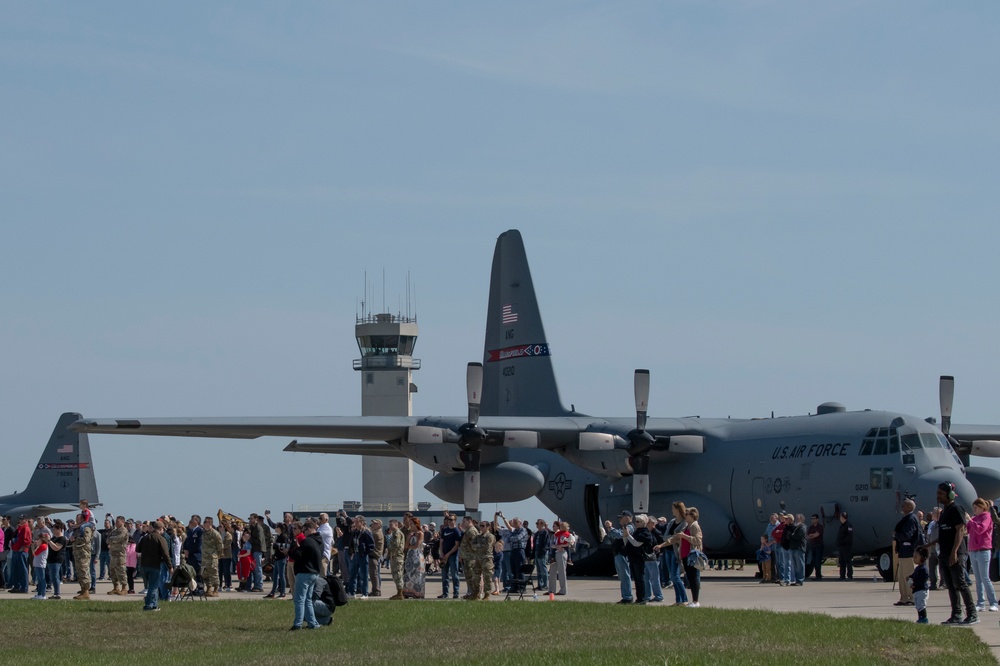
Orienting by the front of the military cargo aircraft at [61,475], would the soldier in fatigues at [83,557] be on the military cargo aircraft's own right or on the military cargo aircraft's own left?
on the military cargo aircraft's own left

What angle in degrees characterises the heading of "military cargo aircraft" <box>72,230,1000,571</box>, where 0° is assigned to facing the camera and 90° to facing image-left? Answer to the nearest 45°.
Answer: approximately 315°

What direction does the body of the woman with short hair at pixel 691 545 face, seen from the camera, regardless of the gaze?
to the viewer's left

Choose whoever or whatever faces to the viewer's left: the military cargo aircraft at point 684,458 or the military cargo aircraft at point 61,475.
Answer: the military cargo aircraft at point 61,475

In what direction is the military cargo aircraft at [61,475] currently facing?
to the viewer's left

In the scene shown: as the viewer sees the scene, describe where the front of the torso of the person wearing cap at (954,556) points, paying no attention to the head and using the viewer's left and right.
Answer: facing to the left of the viewer

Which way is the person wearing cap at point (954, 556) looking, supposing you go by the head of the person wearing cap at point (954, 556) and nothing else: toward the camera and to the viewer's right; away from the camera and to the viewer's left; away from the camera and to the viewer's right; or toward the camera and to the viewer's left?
toward the camera and to the viewer's left

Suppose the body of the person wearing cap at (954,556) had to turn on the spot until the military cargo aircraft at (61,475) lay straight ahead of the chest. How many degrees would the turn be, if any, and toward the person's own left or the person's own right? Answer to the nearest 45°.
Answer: approximately 45° to the person's own right

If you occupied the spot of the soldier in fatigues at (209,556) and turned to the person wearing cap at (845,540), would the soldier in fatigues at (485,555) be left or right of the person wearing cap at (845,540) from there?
right
